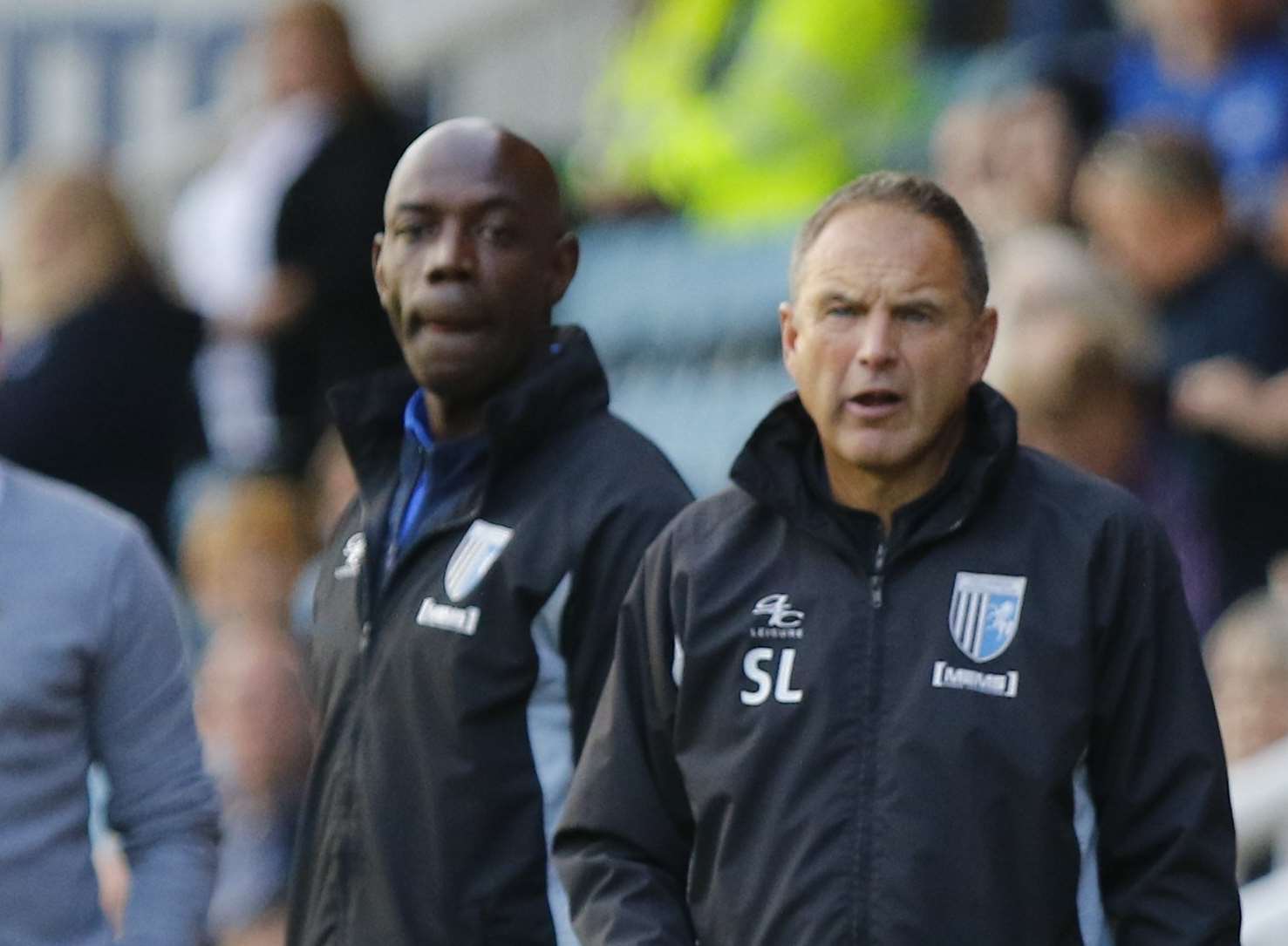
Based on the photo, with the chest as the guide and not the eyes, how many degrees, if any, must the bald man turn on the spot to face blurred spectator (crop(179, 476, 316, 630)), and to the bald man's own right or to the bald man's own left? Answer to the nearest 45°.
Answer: approximately 135° to the bald man's own right

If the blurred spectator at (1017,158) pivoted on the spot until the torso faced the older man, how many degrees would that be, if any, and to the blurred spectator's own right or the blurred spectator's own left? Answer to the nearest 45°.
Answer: approximately 45° to the blurred spectator's own left

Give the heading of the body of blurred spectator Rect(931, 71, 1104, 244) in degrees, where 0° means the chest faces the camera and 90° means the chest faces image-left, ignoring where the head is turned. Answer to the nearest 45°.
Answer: approximately 45°

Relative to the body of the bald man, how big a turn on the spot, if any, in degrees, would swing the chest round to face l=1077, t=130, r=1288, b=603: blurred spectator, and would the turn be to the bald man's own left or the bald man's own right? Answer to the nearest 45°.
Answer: approximately 180°

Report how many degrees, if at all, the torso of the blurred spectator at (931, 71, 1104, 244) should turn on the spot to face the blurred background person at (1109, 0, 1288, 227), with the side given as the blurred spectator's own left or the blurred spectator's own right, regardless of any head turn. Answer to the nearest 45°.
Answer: approximately 135° to the blurred spectator's own left

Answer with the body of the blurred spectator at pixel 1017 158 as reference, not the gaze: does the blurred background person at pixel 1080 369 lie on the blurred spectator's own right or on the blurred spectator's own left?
on the blurred spectator's own left
